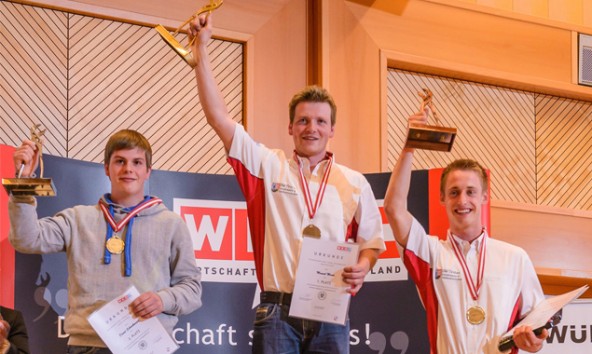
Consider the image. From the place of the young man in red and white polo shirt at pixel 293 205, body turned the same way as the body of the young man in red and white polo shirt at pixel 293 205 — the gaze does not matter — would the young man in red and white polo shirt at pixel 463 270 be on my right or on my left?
on my left

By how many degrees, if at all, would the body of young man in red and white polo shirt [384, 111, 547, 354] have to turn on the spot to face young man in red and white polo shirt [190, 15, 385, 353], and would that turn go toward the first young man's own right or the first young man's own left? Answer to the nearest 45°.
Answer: approximately 45° to the first young man's own right

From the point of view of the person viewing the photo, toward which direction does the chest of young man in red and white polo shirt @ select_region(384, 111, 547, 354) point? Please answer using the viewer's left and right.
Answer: facing the viewer

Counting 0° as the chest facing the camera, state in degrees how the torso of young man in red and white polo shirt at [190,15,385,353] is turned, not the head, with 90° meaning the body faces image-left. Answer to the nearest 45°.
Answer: approximately 0°

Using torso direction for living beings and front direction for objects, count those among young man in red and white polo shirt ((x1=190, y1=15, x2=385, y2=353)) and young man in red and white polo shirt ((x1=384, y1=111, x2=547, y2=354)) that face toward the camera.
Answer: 2

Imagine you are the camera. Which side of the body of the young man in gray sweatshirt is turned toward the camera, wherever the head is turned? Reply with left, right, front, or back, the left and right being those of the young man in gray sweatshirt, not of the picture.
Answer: front

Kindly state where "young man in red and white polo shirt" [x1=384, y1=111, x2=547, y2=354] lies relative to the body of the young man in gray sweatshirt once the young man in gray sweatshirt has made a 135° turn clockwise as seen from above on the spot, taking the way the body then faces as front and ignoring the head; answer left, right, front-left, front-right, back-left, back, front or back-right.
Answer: back-right

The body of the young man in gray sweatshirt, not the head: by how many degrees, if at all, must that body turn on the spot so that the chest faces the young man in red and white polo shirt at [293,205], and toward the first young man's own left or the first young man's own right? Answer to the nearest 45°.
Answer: approximately 90° to the first young man's own left
